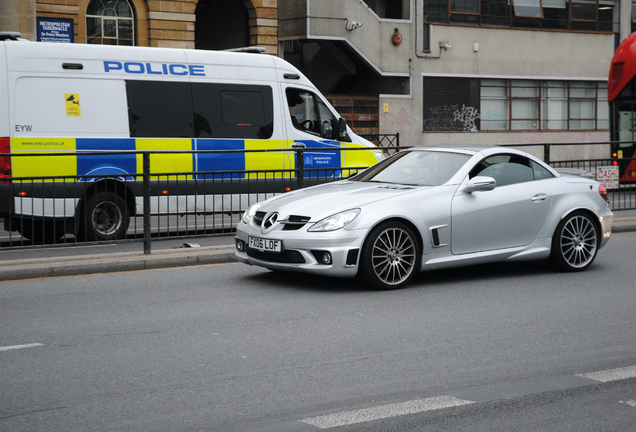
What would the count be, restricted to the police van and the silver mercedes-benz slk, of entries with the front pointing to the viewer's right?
1

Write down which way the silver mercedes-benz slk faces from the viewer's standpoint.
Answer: facing the viewer and to the left of the viewer

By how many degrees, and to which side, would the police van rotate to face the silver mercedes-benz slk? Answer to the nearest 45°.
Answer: approximately 45° to its right

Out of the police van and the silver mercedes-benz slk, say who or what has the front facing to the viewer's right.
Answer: the police van

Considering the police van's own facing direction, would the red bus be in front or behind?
in front

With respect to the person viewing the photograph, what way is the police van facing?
facing to the right of the viewer

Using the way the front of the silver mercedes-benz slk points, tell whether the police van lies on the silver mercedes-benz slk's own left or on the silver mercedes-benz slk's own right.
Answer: on the silver mercedes-benz slk's own right

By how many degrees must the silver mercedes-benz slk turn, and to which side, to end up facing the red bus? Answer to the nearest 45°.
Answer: approximately 135° to its right

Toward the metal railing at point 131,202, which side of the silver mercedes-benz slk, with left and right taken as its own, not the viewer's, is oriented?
right
